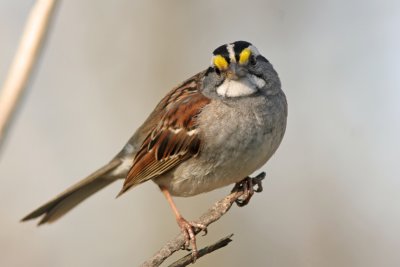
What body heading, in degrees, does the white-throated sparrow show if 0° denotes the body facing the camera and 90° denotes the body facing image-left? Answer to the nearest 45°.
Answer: approximately 315°

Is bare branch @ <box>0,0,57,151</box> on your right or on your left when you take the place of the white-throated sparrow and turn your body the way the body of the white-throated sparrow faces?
on your right
